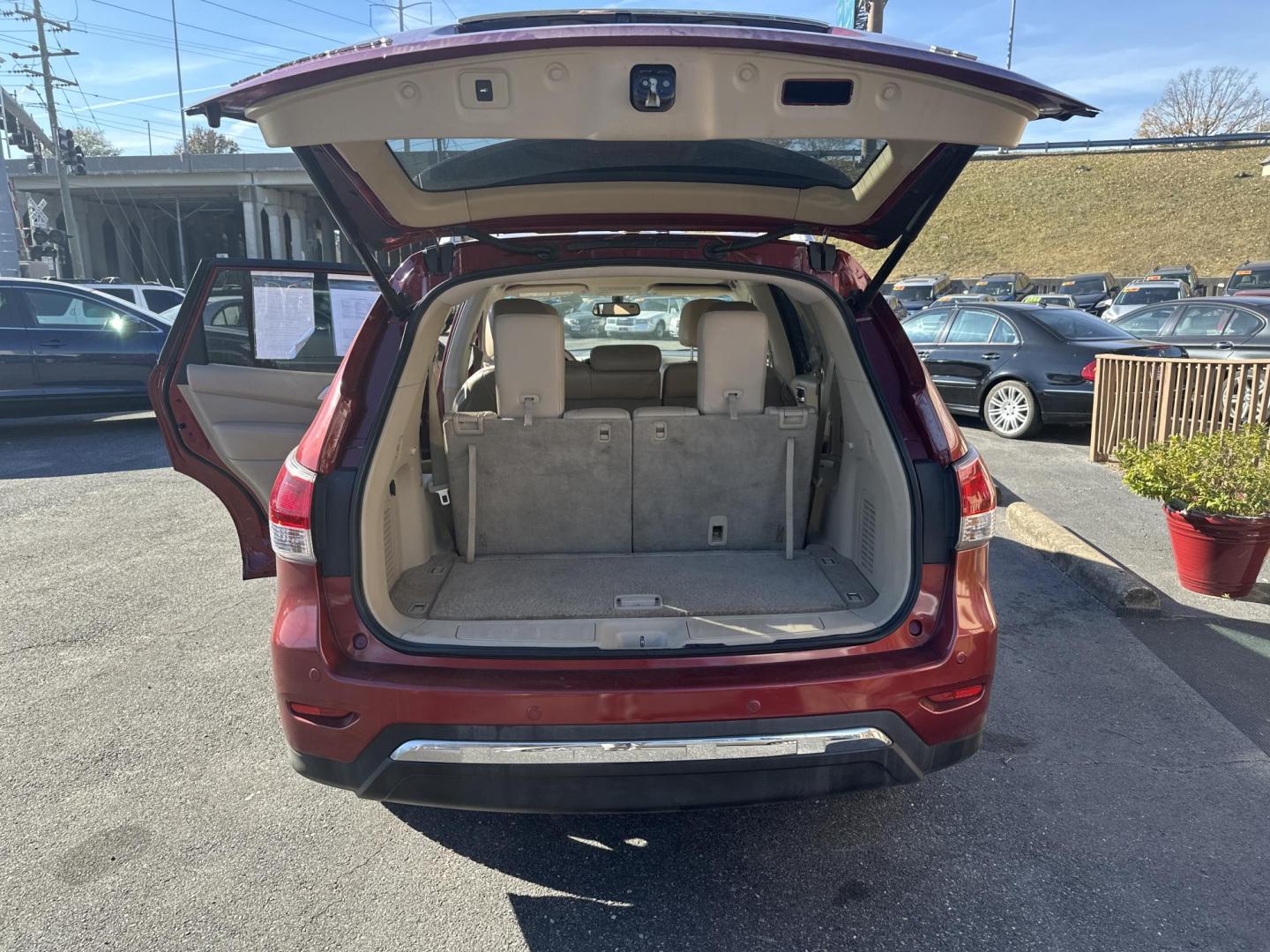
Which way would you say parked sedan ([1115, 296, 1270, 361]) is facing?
to the viewer's left

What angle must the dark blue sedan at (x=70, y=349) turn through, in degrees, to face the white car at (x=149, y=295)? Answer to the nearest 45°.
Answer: approximately 90° to its left

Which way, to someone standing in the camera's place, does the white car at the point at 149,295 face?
facing to the right of the viewer

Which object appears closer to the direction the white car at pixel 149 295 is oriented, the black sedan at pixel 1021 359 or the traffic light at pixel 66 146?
the black sedan

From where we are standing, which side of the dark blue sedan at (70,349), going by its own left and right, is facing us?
right

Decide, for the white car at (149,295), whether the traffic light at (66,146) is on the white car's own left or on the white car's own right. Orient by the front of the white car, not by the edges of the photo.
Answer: on the white car's own left

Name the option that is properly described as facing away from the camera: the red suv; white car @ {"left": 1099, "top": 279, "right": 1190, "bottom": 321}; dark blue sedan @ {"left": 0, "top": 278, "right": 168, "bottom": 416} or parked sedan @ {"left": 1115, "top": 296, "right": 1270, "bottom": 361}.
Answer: the red suv

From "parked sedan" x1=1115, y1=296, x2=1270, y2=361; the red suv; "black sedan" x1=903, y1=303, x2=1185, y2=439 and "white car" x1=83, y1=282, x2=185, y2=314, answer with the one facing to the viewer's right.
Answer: the white car

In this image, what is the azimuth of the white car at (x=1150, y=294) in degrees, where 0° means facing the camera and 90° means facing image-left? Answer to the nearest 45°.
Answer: approximately 45°

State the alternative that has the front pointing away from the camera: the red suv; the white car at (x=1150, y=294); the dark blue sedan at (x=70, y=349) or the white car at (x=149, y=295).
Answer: the red suv

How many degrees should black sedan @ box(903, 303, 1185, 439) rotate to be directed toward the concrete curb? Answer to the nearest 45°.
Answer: approximately 135° to its left

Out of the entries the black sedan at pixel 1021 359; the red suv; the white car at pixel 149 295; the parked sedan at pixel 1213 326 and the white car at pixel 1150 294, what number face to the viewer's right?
1

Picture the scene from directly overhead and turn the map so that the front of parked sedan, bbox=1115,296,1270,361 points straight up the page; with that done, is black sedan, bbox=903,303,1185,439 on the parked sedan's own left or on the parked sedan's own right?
on the parked sedan's own left

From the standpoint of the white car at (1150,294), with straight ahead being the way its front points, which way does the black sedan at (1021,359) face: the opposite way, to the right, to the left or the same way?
to the right

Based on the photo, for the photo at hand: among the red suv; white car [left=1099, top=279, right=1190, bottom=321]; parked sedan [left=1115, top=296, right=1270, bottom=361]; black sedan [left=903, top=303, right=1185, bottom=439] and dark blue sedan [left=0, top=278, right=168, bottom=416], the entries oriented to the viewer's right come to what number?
1

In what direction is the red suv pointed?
away from the camera
